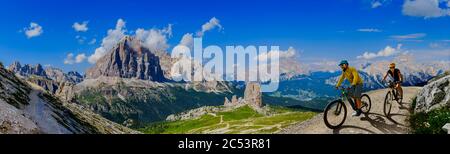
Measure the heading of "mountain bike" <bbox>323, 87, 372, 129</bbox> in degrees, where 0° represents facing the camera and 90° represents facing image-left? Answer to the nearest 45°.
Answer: approximately 45°

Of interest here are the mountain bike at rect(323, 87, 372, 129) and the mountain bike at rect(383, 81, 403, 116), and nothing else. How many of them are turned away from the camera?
0

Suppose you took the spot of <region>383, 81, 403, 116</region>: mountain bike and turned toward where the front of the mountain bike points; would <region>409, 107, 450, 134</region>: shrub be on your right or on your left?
on your left

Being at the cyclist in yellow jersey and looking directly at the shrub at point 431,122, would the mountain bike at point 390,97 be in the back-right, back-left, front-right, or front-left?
front-left

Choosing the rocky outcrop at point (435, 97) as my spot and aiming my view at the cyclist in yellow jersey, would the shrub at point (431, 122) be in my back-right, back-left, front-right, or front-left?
front-left

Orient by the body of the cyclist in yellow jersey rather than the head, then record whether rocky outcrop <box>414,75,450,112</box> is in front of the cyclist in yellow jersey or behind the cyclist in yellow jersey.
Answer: behind

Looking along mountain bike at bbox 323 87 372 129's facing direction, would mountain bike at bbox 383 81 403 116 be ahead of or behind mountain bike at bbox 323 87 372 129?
behind

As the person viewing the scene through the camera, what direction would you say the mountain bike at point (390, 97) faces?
facing the viewer and to the left of the viewer

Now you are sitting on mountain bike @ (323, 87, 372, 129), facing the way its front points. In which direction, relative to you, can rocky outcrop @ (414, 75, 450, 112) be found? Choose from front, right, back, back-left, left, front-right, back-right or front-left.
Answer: back

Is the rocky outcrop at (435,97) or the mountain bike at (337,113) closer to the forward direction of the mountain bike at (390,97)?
the mountain bike

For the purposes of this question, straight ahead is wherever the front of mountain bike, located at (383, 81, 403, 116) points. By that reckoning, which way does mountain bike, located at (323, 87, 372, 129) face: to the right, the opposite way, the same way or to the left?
the same way
